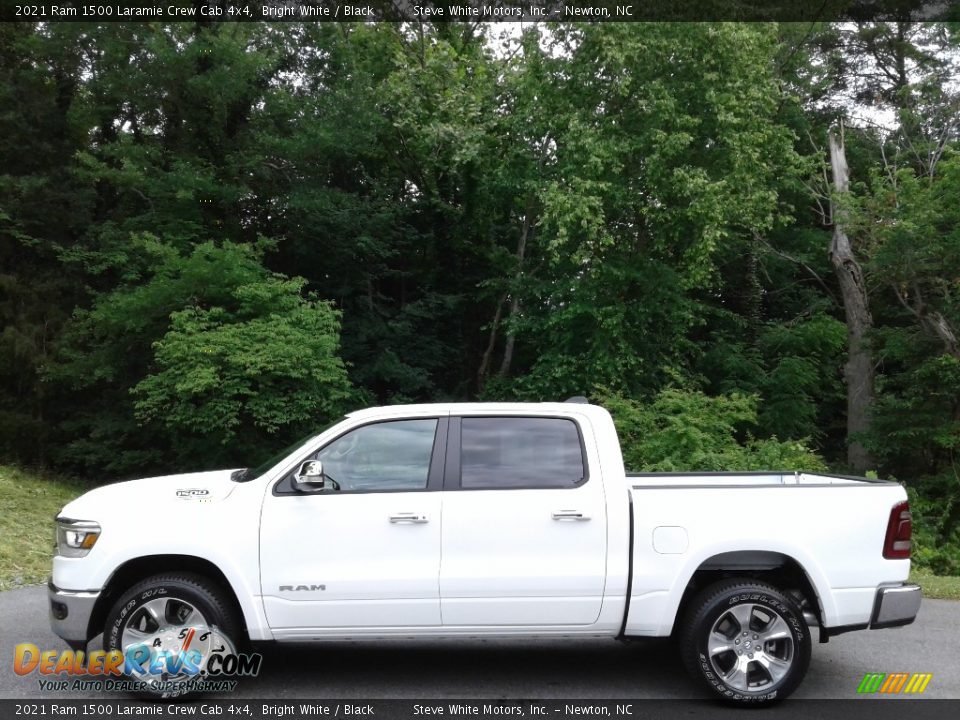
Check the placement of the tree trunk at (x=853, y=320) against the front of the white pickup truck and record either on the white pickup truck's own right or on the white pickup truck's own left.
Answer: on the white pickup truck's own right

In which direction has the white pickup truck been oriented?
to the viewer's left
